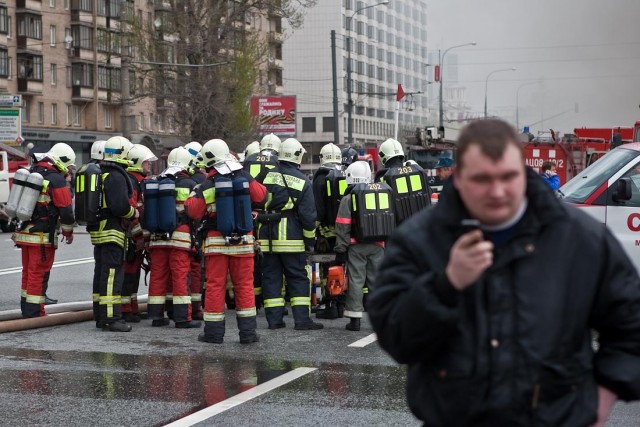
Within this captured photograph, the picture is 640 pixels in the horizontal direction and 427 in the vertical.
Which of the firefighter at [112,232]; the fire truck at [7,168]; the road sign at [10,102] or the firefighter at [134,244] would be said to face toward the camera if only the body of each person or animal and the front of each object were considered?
the road sign

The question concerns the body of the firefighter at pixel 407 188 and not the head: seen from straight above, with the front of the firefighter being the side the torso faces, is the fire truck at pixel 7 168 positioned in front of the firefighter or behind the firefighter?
in front

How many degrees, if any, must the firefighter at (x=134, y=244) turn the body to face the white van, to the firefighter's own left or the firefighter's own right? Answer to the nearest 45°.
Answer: approximately 45° to the firefighter's own right

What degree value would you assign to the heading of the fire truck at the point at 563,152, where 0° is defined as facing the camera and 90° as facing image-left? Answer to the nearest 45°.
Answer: approximately 225°

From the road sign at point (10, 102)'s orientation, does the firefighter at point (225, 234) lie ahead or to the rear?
ahead

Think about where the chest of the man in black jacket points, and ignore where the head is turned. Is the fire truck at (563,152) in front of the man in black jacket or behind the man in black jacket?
behind

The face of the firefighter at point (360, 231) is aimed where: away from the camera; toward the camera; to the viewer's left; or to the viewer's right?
away from the camera
